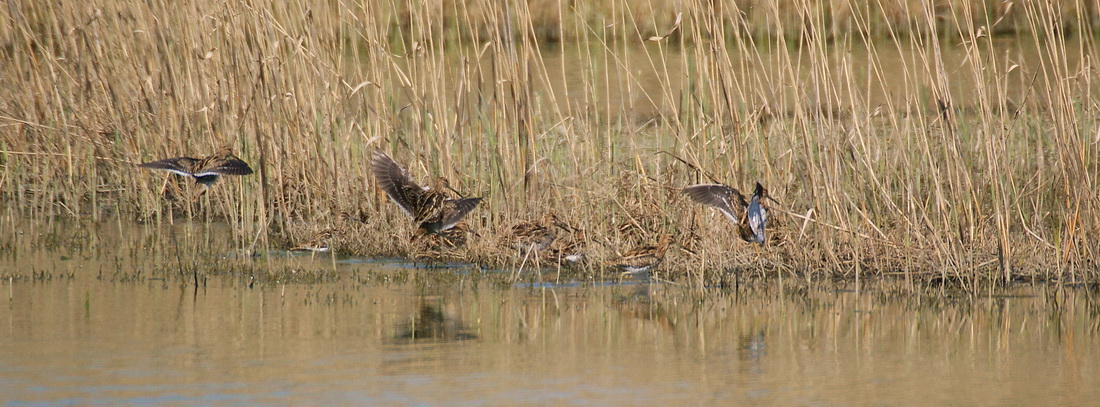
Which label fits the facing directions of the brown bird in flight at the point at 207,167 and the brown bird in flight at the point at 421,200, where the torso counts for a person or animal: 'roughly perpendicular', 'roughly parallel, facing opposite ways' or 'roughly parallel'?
roughly parallel

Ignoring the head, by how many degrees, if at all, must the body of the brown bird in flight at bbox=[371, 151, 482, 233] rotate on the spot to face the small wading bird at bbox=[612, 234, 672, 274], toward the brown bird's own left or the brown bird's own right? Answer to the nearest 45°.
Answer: approximately 45° to the brown bird's own right

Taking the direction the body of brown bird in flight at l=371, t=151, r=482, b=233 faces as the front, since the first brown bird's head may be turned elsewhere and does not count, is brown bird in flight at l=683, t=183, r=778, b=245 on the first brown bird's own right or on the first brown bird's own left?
on the first brown bird's own right

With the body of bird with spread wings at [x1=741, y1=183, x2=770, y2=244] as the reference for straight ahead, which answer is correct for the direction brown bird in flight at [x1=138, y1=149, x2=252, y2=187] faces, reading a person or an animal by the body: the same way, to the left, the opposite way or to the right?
to the left
